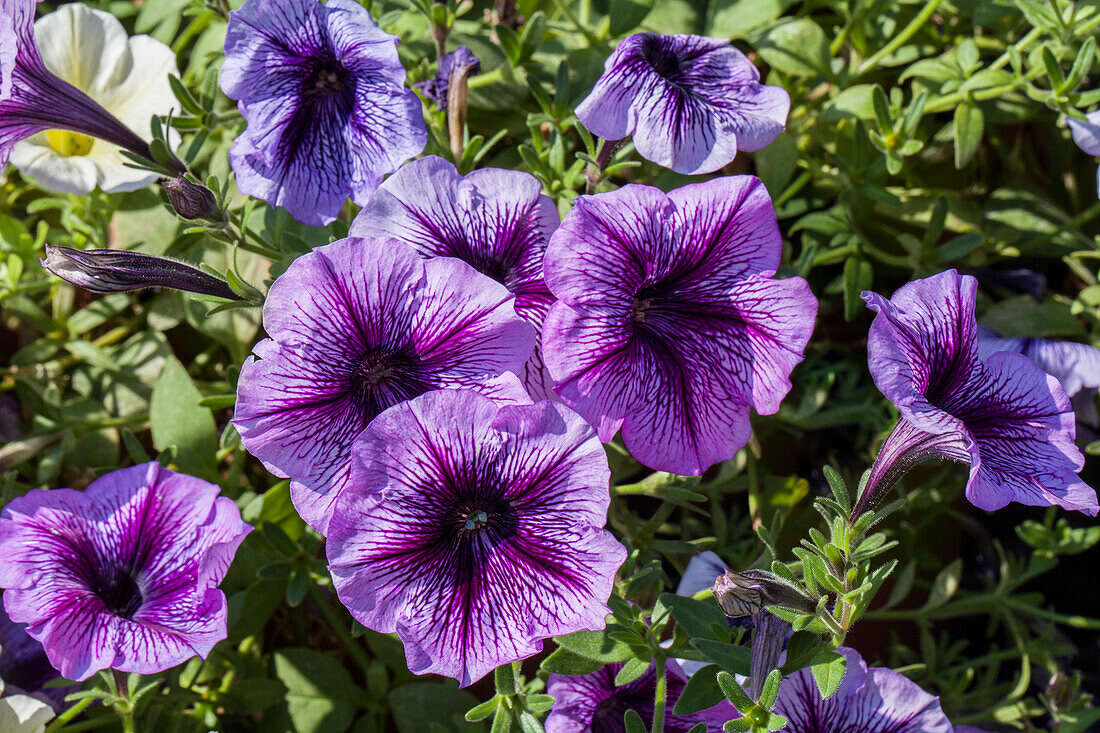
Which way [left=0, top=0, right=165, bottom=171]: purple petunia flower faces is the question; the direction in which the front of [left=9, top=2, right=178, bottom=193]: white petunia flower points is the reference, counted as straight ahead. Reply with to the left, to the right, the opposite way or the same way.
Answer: to the right

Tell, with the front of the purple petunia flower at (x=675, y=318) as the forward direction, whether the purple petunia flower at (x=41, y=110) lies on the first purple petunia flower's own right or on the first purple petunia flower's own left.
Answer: on the first purple petunia flower's own right

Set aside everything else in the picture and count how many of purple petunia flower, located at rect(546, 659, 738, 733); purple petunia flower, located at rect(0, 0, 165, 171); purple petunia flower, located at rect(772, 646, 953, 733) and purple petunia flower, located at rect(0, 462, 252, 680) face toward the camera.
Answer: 3

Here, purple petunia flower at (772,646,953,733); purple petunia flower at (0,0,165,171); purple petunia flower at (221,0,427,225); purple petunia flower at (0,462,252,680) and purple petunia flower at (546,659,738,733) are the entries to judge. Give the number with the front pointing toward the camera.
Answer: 4

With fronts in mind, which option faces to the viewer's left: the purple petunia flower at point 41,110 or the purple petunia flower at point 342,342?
the purple petunia flower at point 41,110

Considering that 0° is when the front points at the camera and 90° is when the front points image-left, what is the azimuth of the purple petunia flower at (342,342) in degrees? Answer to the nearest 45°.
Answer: approximately 0°

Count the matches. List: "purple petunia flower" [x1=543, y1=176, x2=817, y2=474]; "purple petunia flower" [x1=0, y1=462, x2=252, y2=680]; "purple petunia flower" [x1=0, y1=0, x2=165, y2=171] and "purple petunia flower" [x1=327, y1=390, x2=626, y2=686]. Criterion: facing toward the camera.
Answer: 3
